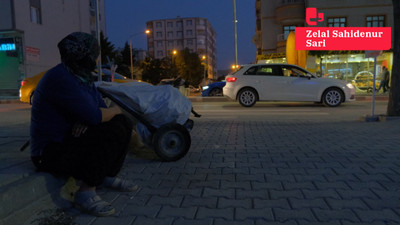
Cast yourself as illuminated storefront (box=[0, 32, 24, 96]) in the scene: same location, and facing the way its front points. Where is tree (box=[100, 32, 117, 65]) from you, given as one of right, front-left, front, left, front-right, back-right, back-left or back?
back-left

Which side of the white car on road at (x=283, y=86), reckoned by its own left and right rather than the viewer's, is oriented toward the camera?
right

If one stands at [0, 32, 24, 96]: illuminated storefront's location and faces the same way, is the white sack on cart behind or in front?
in front

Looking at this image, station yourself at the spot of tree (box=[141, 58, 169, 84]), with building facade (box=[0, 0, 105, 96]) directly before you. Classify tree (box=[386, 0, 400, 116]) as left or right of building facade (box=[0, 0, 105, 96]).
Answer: left

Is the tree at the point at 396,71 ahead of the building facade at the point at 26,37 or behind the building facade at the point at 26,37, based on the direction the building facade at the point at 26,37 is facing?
ahead

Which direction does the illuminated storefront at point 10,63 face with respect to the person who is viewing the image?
facing the viewer

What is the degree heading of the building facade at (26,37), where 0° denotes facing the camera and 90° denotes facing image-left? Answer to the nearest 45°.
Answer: approximately 0°

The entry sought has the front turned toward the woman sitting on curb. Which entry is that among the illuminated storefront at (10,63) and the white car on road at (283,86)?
the illuminated storefront
